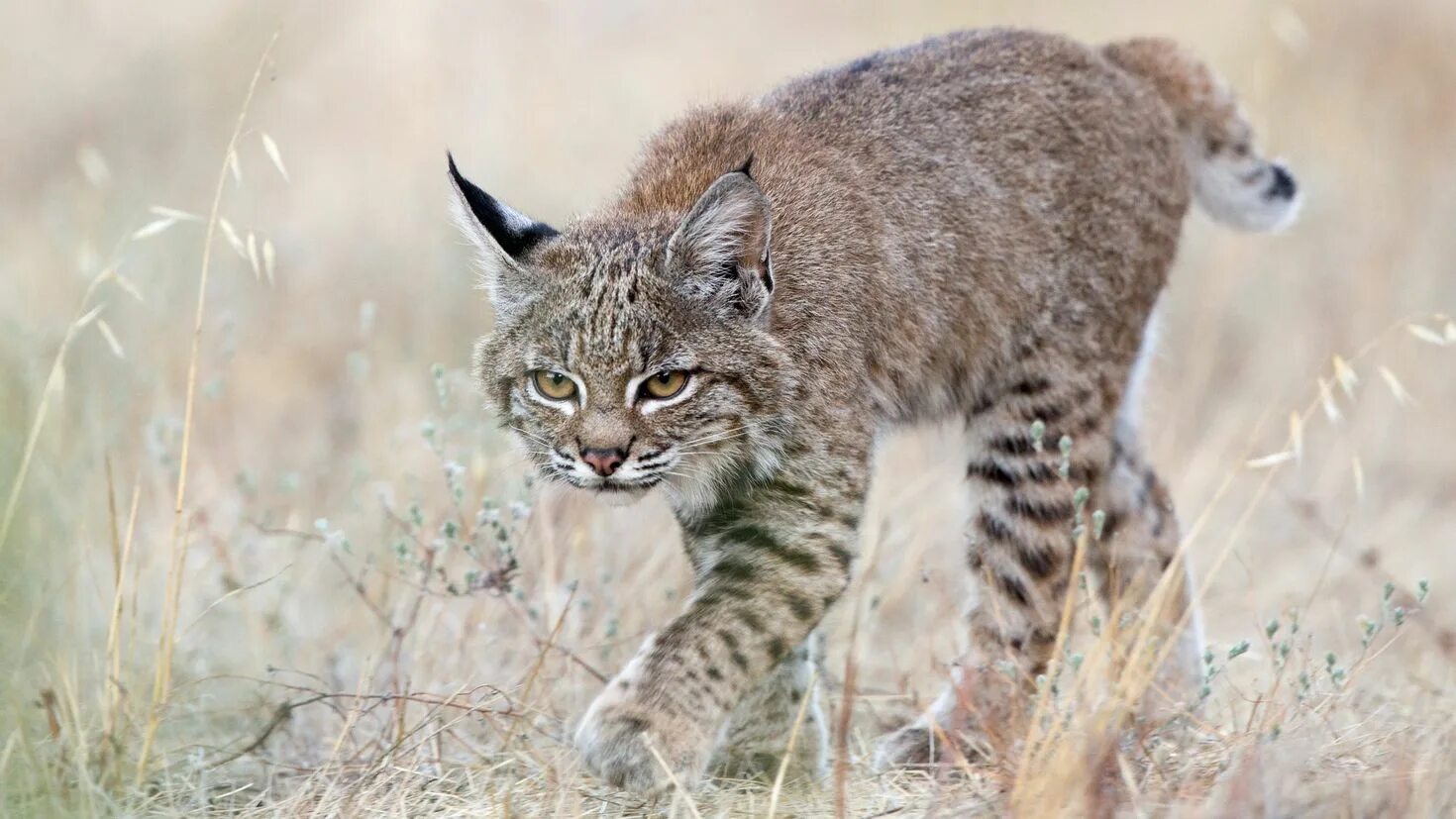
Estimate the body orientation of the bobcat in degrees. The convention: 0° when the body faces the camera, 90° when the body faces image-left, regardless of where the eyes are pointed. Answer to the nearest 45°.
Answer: approximately 45°
